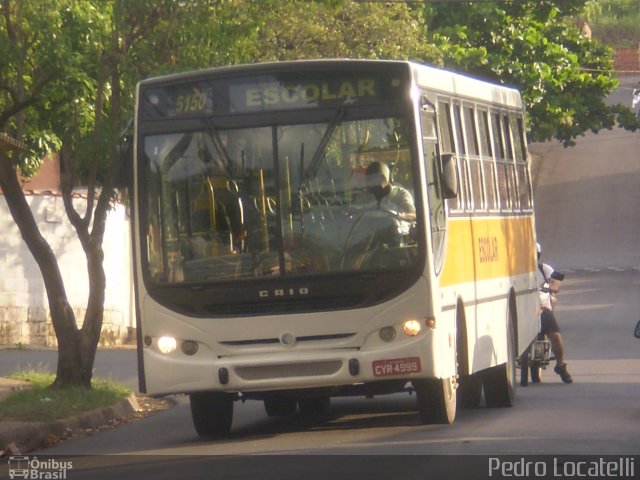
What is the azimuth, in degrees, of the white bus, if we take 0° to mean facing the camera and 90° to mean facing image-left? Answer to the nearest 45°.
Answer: approximately 0°

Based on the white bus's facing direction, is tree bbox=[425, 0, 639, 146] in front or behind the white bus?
behind
